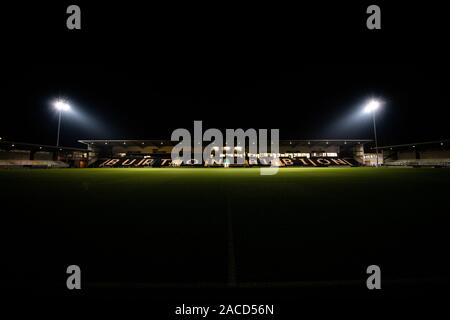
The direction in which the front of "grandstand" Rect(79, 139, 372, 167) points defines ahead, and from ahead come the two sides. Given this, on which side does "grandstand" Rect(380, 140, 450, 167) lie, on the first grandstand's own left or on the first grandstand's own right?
on the first grandstand's own left

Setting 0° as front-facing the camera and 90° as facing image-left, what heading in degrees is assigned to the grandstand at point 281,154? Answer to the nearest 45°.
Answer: approximately 0°

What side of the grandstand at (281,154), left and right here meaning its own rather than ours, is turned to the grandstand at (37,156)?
right
